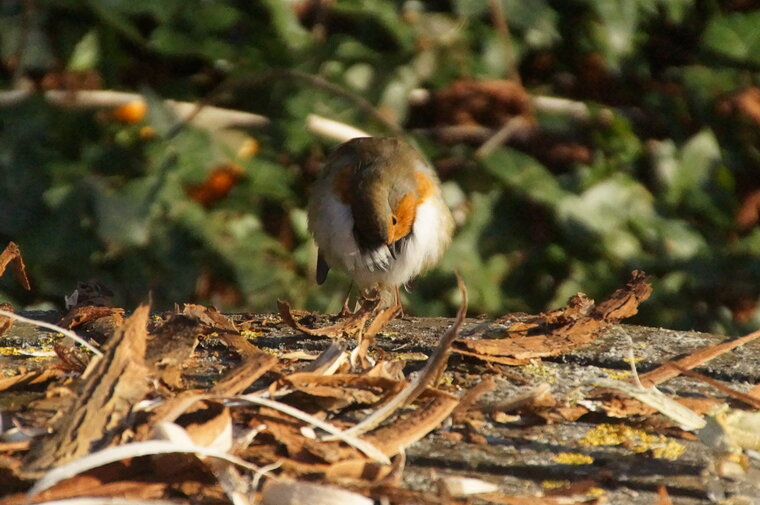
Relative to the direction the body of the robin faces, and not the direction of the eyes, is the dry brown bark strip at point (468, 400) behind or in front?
in front

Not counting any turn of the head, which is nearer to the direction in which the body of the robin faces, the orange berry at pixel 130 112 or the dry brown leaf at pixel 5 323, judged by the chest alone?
the dry brown leaf

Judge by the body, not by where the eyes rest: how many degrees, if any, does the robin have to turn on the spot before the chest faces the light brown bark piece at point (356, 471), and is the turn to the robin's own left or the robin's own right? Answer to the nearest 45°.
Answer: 0° — it already faces it

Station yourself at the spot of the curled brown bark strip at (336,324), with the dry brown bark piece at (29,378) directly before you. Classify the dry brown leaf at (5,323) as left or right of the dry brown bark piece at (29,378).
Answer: right

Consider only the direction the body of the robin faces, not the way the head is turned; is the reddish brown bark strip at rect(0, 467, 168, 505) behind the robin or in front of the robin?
in front

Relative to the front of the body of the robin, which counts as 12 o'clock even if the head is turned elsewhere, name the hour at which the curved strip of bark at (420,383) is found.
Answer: The curved strip of bark is roughly at 12 o'clock from the robin.

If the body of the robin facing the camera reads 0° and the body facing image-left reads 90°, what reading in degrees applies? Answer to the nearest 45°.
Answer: approximately 0°

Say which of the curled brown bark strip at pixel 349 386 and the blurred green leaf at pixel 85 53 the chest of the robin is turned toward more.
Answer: the curled brown bark strip

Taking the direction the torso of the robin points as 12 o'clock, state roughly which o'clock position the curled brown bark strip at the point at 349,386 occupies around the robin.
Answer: The curled brown bark strip is roughly at 12 o'clock from the robin.

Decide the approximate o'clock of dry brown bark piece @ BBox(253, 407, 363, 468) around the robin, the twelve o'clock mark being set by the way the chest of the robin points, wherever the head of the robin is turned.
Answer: The dry brown bark piece is roughly at 12 o'clock from the robin.
